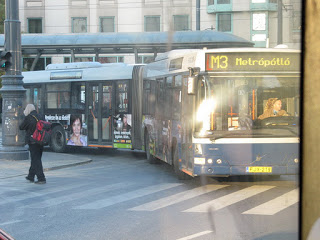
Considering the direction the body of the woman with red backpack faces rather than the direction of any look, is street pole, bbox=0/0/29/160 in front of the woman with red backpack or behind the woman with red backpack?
in front

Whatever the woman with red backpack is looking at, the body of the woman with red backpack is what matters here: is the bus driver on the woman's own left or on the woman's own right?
on the woman's own right

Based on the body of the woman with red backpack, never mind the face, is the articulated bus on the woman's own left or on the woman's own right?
on the woman's own right

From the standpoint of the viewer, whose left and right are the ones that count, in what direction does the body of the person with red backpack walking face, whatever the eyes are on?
facing away from the viewer
